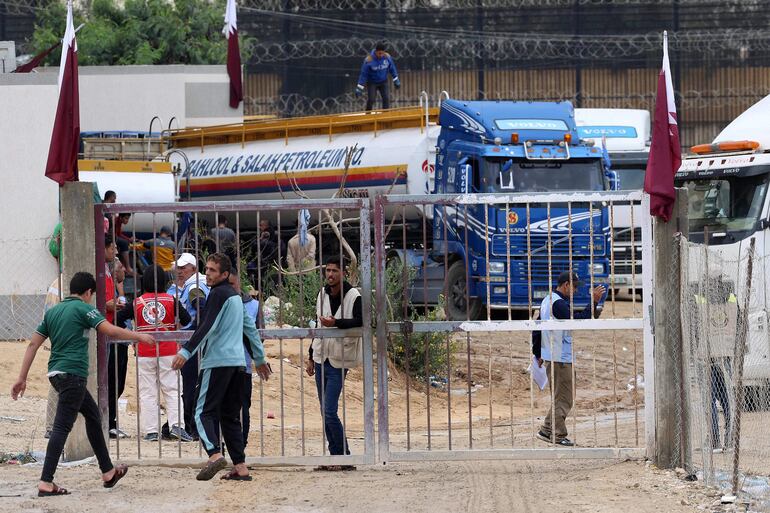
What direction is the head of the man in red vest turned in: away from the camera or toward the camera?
away from the camera

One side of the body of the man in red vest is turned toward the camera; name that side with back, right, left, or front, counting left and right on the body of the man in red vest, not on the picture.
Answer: back

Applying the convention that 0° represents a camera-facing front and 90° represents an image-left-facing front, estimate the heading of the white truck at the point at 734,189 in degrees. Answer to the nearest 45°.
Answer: approximately 45°

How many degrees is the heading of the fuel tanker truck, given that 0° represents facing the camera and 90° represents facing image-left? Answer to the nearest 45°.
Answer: approximately 315°

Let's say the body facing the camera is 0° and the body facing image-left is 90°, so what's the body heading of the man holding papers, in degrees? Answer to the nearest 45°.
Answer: approximately 270°

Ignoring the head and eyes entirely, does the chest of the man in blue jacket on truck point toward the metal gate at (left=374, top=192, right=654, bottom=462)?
yes

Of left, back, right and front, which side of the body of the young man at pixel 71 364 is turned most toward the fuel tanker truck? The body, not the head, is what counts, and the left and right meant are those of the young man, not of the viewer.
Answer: front
